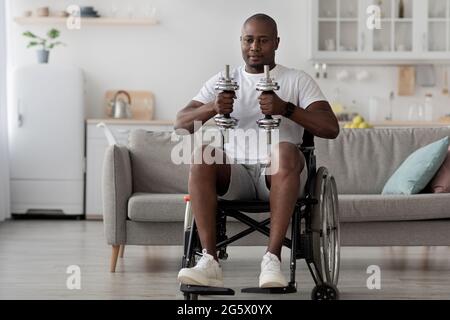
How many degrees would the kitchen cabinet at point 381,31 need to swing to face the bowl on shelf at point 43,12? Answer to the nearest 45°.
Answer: approximately 90° to its right

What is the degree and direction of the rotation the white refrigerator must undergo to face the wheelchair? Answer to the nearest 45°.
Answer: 0° — it already faces it

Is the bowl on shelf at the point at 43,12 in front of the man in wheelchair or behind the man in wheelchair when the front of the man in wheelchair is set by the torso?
behind

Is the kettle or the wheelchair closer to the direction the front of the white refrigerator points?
the wheelchair

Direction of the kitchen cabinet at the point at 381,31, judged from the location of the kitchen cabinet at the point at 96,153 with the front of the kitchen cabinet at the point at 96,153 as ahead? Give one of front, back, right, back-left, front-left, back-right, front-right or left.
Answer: left

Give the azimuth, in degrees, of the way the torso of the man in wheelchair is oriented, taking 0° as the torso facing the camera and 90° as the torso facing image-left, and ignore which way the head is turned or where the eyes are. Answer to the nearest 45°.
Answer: approximately 0°

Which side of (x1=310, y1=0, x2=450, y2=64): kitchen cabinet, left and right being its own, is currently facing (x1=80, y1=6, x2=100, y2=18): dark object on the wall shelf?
right

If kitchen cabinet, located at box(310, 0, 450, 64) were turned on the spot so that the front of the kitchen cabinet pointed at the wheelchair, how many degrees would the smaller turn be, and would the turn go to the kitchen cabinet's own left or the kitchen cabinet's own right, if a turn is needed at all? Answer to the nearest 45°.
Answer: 0° — it already faces it

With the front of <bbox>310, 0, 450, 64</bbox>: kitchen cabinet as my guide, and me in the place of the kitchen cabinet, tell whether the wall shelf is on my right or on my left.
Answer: on my right

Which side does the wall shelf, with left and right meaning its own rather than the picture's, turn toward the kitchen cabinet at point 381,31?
left
